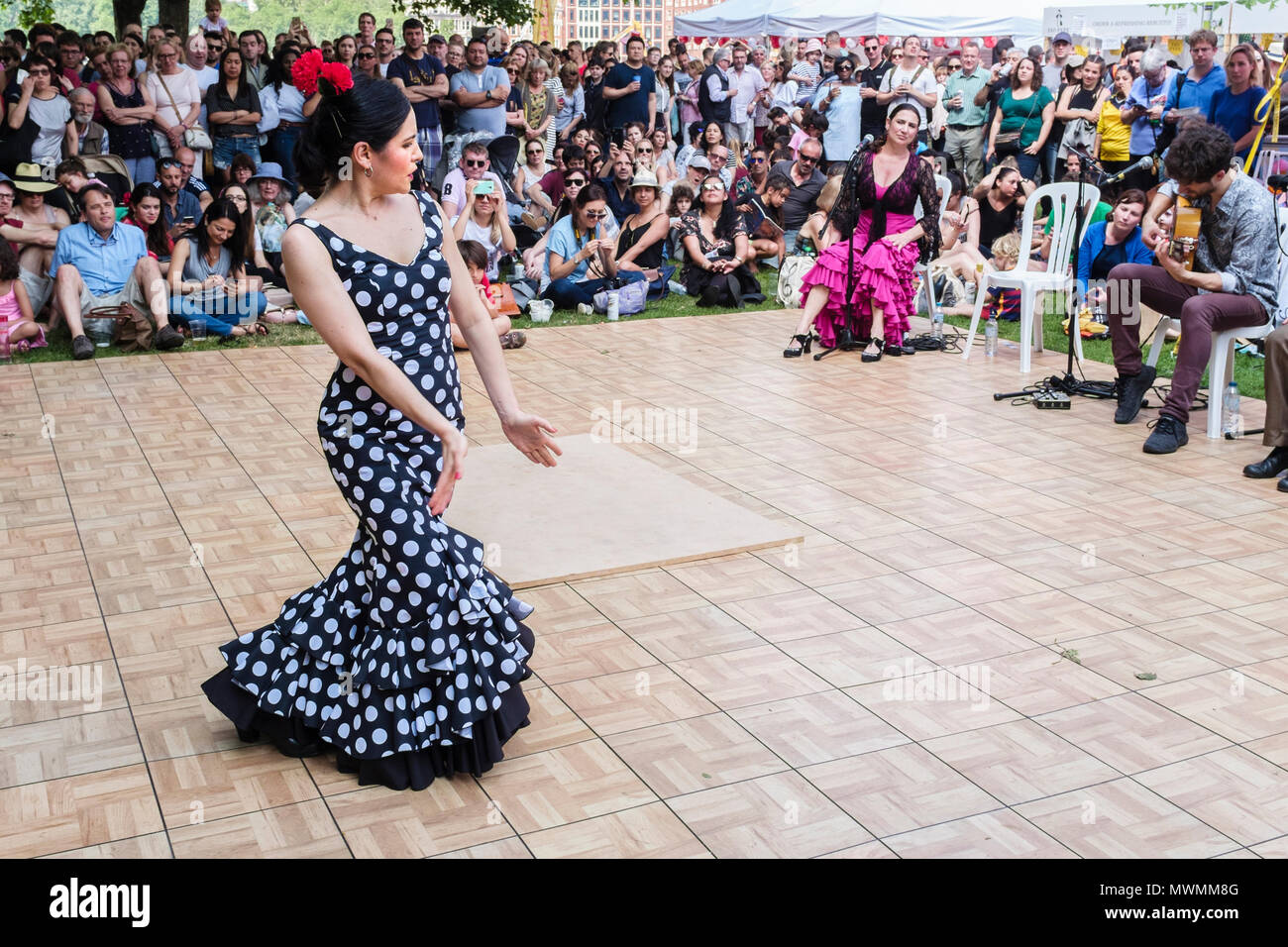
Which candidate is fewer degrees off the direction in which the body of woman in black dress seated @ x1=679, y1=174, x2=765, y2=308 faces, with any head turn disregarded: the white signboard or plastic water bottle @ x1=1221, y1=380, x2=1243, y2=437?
the plastic water bottle

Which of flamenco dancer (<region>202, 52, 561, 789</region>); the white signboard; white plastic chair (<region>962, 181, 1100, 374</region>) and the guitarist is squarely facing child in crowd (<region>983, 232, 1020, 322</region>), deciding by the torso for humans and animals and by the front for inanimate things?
the white signboard

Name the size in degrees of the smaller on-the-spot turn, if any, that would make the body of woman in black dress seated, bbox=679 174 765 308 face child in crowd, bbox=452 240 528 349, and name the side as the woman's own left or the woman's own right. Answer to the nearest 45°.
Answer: approximately 45° to the woman's own right

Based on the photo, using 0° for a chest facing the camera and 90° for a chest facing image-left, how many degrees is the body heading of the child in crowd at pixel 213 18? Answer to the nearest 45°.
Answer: approximately 0°

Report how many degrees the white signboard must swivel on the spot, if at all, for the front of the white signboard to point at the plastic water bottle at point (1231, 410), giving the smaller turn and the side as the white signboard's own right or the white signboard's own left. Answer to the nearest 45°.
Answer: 0° — it already faces it

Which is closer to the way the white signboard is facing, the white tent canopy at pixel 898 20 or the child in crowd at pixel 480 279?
the child in crowd

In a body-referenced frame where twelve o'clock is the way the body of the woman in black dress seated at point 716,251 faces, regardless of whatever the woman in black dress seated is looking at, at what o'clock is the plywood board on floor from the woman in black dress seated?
The plywood board on floor is roughly at 12 o'clock from the woman in black dress seated.

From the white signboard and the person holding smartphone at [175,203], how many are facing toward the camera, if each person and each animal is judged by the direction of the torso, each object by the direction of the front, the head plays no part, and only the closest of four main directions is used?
2

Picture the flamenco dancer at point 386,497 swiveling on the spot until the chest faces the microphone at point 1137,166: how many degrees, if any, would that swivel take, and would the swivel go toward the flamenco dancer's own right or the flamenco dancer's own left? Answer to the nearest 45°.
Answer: approximately 90° to the flamenco dancer's own left

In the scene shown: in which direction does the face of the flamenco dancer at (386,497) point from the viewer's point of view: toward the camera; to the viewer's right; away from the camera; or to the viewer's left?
to the viewer's right
